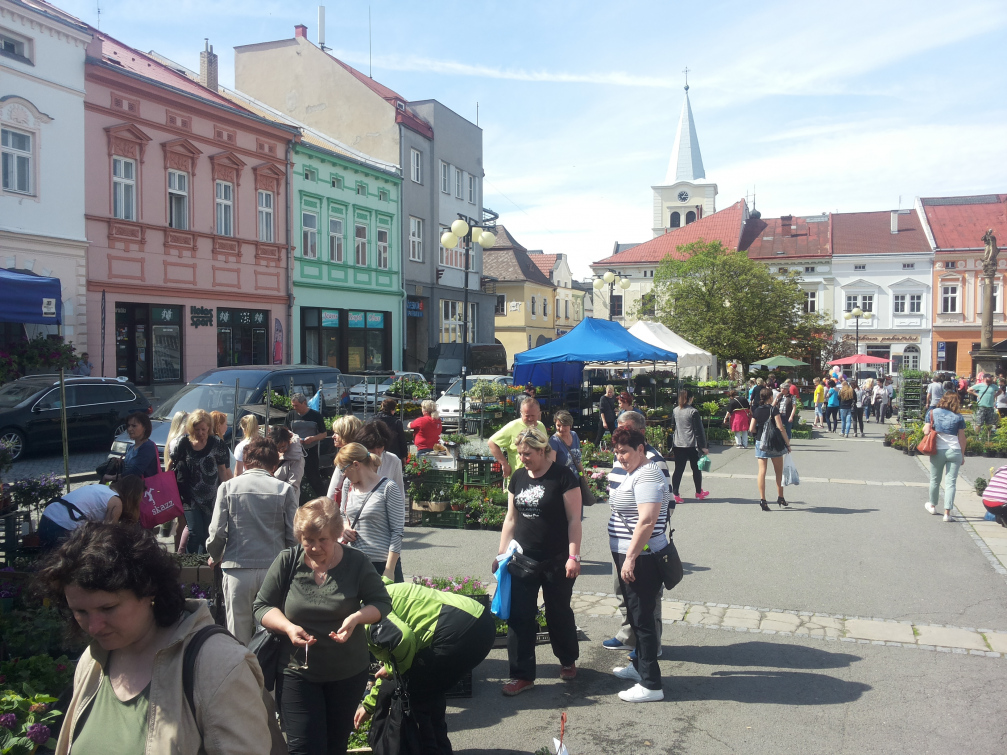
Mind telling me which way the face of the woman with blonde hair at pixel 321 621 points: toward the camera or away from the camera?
toward the camera

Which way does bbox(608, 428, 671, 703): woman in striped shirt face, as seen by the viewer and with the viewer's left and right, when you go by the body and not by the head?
facing to the left of the viewer

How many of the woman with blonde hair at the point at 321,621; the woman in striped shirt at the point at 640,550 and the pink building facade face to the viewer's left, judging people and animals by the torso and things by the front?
1

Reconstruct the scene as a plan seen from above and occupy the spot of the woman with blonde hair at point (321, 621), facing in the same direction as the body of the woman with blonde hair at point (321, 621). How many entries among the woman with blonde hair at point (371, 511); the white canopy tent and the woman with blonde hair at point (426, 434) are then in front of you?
0

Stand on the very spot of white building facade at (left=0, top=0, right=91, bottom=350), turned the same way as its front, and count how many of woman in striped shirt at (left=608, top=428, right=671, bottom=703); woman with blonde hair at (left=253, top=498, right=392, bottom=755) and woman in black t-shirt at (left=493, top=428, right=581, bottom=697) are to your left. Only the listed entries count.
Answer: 0

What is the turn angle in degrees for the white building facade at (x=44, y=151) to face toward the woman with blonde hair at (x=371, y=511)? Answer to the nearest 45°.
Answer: approximately 45° to its right

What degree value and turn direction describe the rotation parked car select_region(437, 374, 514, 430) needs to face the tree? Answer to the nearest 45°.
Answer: approximately 180°

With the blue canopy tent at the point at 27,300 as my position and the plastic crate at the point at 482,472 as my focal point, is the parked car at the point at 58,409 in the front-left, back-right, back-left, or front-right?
front-left

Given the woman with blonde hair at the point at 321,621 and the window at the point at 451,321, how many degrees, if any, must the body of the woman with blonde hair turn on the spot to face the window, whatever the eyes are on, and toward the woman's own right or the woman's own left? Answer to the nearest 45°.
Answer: approximately 180°

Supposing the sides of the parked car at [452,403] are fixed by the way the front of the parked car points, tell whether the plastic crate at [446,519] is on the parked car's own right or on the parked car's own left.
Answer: on the parked car's own left

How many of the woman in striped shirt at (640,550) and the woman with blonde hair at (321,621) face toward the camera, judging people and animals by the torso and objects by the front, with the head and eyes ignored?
1

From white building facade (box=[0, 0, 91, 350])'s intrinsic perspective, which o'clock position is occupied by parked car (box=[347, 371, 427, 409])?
The parked car is roughly at 11 o'clock from the white building facade.

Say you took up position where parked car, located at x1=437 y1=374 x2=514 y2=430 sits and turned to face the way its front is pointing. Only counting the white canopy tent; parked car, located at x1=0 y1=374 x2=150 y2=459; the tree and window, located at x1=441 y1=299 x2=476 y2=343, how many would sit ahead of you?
1

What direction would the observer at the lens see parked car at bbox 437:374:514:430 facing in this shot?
facing the viewer and to the left of the viewer

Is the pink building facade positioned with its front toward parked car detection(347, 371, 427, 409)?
no

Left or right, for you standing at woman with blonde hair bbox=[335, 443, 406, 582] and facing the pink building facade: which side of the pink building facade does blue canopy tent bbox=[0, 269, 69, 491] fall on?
left

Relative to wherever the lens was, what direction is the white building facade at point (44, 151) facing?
facing the viewer and to the right of the viewer

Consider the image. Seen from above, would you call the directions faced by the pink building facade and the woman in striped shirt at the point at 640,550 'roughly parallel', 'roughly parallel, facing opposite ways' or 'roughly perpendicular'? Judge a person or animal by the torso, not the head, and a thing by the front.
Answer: roughly parallel, facing opposite ways

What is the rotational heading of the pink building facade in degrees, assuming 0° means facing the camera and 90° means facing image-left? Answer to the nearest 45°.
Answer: approximately 315°

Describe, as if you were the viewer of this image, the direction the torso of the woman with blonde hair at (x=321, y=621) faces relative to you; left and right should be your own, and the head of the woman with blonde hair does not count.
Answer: facing the viewer
